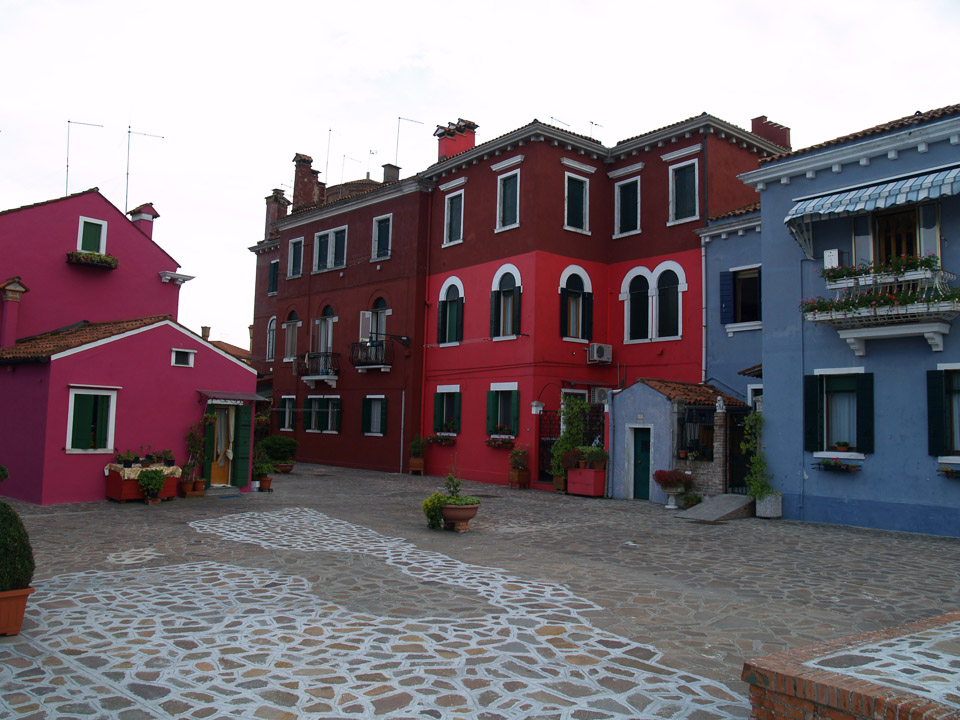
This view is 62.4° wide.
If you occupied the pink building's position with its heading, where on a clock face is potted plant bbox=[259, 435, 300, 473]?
The potted plant is roughly at 9 o'clock from the pink building.

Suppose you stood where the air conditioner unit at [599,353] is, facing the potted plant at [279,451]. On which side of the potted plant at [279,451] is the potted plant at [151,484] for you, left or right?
left

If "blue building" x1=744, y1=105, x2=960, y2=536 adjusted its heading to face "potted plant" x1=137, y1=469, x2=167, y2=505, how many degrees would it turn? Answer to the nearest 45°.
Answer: approximately 45° to its right

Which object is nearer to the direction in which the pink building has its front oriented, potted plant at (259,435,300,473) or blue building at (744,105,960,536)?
the blue building

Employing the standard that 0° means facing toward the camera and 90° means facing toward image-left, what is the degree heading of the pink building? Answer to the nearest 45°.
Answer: approximately 315°

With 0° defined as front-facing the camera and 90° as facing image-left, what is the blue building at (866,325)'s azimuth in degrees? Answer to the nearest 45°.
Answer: approximately 45°

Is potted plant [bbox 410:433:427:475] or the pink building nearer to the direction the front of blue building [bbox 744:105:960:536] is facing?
the pink building

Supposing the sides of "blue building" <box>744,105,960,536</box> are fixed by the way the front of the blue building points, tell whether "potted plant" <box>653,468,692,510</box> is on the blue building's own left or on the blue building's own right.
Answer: on the blue building's own right
